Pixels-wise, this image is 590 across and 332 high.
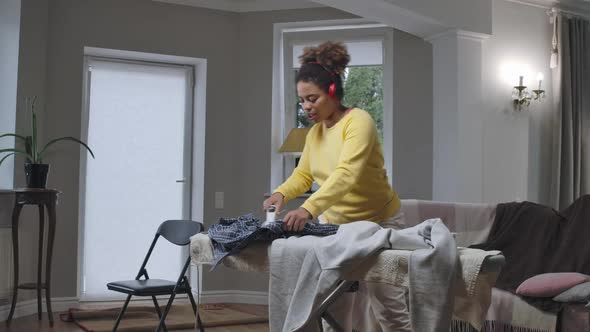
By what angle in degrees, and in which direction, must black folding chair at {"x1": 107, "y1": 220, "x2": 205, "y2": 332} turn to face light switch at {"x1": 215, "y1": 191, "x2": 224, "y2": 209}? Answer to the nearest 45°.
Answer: approximately 135° to its right

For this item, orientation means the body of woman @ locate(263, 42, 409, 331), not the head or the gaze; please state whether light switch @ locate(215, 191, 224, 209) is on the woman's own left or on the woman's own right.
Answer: on the woman's own right

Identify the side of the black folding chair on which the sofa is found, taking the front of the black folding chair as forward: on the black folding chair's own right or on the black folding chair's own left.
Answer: on the black folding chair's own left

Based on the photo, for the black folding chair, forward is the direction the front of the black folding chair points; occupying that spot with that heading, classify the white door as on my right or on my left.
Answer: on my right

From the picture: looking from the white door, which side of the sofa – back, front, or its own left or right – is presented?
right

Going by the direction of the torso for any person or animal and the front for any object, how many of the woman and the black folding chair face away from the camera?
0

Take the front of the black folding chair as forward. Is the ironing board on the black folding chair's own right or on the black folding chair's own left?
on the black folding chair's own left

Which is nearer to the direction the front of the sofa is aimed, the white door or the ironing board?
the ironing board

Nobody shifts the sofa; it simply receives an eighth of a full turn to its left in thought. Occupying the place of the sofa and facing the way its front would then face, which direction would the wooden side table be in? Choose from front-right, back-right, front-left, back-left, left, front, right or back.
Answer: back-right

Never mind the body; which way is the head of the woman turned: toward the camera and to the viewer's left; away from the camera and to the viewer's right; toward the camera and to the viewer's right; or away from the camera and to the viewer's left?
toward the camera and to the viewer's left

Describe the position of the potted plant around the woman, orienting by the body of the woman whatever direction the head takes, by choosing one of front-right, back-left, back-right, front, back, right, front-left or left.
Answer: right
